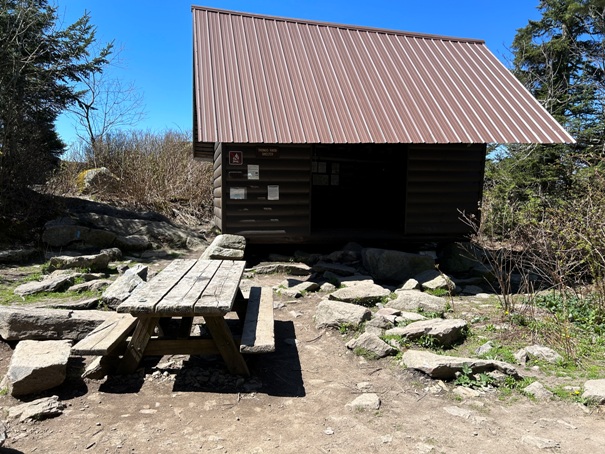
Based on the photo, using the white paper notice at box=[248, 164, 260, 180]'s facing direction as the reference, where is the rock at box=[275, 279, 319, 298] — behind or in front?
in front

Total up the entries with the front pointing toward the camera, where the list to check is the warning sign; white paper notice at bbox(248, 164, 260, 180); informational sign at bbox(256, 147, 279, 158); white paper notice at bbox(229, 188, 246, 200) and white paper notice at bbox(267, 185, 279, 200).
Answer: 5

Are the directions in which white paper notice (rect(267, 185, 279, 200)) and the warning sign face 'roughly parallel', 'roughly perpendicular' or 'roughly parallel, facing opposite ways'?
roughly parallel

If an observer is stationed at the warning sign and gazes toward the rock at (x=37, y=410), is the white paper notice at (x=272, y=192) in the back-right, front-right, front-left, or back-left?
back-left

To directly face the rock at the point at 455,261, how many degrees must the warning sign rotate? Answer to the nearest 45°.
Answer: approximately 90° to its left

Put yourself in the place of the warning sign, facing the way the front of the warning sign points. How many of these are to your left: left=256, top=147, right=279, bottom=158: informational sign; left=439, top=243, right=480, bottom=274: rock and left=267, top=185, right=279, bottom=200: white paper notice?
3

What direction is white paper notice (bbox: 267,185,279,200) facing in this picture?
toward the camera

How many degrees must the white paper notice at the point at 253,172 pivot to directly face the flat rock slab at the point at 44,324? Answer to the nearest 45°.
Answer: approximately 45° to its right

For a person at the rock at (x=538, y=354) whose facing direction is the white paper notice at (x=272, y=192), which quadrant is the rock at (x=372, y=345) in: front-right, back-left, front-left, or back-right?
front-left

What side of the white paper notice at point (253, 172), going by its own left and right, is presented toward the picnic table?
front

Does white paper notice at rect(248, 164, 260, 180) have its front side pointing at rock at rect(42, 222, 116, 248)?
no

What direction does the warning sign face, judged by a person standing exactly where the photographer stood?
facing the viewer

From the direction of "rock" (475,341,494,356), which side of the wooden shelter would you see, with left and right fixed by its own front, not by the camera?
front

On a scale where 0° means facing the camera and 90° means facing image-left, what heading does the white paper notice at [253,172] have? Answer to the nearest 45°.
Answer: approximately 0°

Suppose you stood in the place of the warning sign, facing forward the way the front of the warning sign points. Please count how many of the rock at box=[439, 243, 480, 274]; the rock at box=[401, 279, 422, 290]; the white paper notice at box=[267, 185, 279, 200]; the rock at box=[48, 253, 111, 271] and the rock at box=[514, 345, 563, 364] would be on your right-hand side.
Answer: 1

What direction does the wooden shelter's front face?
toward the camera

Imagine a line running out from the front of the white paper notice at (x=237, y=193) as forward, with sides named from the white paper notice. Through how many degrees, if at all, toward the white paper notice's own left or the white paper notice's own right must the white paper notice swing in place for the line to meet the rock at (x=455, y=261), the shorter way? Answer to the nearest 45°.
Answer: approximately 90° to the white paper notice's own left

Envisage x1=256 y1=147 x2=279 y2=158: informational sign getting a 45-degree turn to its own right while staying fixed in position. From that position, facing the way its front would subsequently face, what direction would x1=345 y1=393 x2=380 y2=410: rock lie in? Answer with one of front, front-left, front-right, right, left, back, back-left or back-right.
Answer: front-left

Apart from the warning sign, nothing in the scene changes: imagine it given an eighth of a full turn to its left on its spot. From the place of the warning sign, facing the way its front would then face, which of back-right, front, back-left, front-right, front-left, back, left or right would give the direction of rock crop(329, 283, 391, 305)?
front
